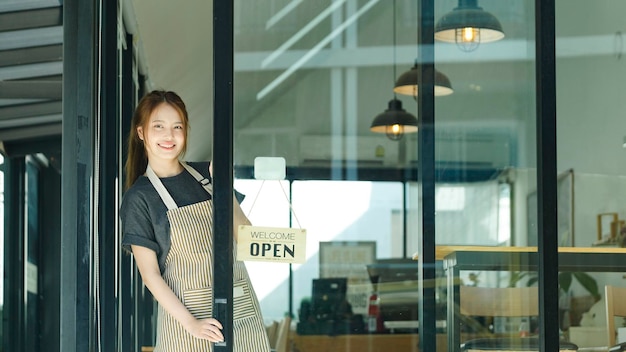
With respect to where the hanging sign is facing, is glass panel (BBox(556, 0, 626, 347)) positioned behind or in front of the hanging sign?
behind

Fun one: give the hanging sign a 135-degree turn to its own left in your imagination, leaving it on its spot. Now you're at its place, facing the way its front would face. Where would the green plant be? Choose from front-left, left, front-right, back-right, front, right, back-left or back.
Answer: front

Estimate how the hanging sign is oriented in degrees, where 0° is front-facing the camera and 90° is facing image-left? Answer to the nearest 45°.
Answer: approximately 0°

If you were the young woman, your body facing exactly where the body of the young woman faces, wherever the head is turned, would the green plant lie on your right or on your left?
on your left

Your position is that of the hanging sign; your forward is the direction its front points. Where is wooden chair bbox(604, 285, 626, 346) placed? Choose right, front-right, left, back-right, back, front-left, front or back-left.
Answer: back-left

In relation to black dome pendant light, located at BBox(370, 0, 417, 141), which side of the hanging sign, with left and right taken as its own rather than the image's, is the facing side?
back

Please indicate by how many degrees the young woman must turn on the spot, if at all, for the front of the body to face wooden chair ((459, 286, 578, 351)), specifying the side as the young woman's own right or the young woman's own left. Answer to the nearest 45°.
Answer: approximately 90° to the young woman's own left

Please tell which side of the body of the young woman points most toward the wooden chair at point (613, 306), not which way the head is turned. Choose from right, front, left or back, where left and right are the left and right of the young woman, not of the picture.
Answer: left
